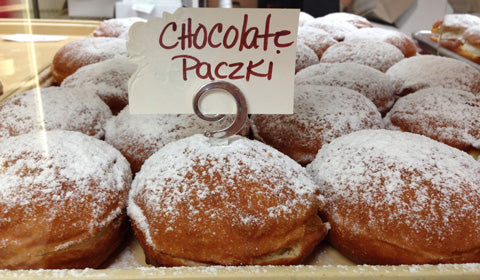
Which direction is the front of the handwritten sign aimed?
toward the camera

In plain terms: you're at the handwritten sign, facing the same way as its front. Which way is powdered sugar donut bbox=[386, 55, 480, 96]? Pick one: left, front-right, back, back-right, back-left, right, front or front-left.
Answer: back-left

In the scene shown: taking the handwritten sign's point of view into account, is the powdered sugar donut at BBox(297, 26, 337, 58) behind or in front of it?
behind

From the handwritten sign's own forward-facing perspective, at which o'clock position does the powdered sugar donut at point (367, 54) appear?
The powdered sugar donut is roughly at 7 o'clock from the handwritten sign.

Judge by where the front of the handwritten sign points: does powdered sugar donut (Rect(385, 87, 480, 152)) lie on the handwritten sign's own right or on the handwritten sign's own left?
on the handwritten sign's own left

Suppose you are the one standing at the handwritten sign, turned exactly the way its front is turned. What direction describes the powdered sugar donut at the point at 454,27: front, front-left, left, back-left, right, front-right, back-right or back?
back-left

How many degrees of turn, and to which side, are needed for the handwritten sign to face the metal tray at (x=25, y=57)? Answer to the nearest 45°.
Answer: approximately 135° to its right
